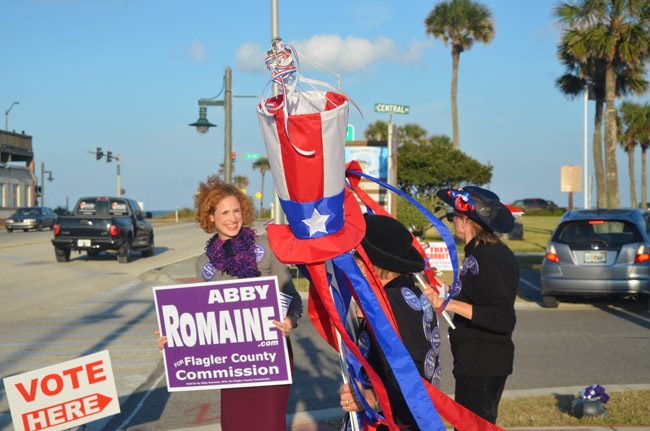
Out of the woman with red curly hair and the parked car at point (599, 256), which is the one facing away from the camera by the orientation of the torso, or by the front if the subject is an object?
the parked car

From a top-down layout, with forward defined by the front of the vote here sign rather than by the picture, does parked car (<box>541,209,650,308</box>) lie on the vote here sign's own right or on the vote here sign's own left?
on the vote here sign's own left

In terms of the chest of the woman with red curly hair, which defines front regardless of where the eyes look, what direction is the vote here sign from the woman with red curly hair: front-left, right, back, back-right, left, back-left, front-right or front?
right

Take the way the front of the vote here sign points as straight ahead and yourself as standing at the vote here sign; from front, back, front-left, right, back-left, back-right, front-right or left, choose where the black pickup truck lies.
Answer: back

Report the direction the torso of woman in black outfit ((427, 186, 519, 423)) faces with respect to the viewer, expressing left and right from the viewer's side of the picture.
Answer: facing to the left of the viewer

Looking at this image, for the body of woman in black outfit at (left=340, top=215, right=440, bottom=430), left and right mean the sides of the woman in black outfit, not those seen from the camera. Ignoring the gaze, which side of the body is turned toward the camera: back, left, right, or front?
left

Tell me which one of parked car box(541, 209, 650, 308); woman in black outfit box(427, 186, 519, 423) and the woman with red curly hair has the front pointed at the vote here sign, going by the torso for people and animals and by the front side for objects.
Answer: the woman in black outfit

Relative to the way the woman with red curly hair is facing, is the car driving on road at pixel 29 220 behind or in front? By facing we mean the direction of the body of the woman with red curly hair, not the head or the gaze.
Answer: behind

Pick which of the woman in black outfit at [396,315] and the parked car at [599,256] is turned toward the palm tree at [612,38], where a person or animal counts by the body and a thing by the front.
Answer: the parked car

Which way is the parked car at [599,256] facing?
away from the camera

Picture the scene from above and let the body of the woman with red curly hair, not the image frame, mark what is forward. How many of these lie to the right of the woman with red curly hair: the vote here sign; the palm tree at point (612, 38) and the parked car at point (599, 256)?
1
